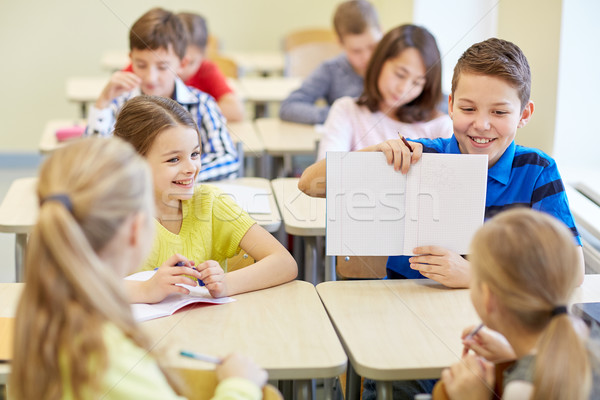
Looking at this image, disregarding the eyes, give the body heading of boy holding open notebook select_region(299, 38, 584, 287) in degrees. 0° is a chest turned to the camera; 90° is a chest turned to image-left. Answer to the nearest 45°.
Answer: approximately 45°

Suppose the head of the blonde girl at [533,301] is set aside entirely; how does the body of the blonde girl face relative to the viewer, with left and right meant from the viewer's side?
facing away from the viewer and to the left of the viewer

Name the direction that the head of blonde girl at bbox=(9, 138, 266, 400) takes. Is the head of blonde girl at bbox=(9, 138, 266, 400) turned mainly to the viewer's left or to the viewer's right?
to the viewer's right

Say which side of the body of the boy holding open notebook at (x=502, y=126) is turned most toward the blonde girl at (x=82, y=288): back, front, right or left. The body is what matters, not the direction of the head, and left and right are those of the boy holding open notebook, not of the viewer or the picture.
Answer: front

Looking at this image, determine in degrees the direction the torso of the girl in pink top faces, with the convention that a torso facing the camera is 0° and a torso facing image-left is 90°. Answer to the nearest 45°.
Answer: approximately 0°

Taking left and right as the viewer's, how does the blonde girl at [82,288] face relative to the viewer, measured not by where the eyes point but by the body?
facing away from the viewer and to the right of the viewer

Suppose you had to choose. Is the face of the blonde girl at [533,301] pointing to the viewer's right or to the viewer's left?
to the viewer's left

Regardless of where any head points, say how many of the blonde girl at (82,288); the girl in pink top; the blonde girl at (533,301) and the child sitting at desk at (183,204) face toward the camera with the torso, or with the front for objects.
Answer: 2
